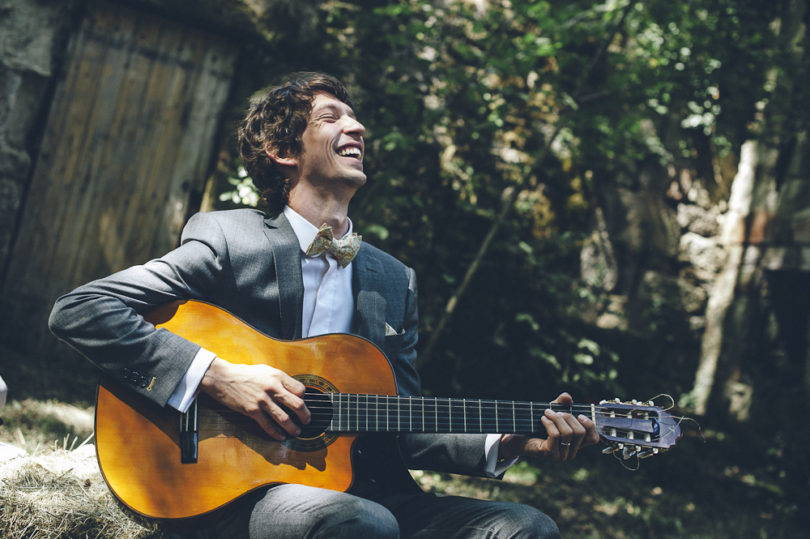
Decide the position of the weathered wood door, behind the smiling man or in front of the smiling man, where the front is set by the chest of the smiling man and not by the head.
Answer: behind
